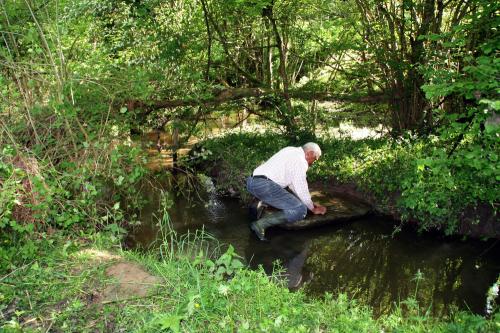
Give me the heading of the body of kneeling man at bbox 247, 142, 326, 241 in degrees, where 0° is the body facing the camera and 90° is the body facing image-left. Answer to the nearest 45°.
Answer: approximately 270°
